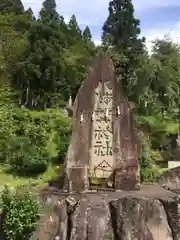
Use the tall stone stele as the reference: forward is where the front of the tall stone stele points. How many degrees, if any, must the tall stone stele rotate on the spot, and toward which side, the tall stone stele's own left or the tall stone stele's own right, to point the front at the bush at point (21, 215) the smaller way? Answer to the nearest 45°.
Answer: approximately 45° to the tall stone stele's own right

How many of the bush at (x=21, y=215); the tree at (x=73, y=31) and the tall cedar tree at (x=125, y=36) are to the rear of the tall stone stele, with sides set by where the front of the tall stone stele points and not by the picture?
2

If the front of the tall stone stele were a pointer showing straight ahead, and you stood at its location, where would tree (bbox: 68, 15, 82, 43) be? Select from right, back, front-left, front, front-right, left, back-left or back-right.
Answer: back

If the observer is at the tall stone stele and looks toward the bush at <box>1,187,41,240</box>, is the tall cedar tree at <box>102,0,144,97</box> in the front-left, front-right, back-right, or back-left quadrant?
back-right

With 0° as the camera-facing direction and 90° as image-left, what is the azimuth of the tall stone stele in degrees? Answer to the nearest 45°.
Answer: approximately 0°

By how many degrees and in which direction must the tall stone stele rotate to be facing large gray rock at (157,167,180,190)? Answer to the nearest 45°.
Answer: approximately 135° to its left

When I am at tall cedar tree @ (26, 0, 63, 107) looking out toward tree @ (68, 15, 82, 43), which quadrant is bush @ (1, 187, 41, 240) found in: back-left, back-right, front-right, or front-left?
back-right

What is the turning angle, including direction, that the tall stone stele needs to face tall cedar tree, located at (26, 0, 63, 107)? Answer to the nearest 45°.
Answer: approximately 180°

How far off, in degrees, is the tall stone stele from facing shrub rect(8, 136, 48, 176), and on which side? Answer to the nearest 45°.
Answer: approximately 135° to its right

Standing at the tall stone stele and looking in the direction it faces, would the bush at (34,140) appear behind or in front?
behind
